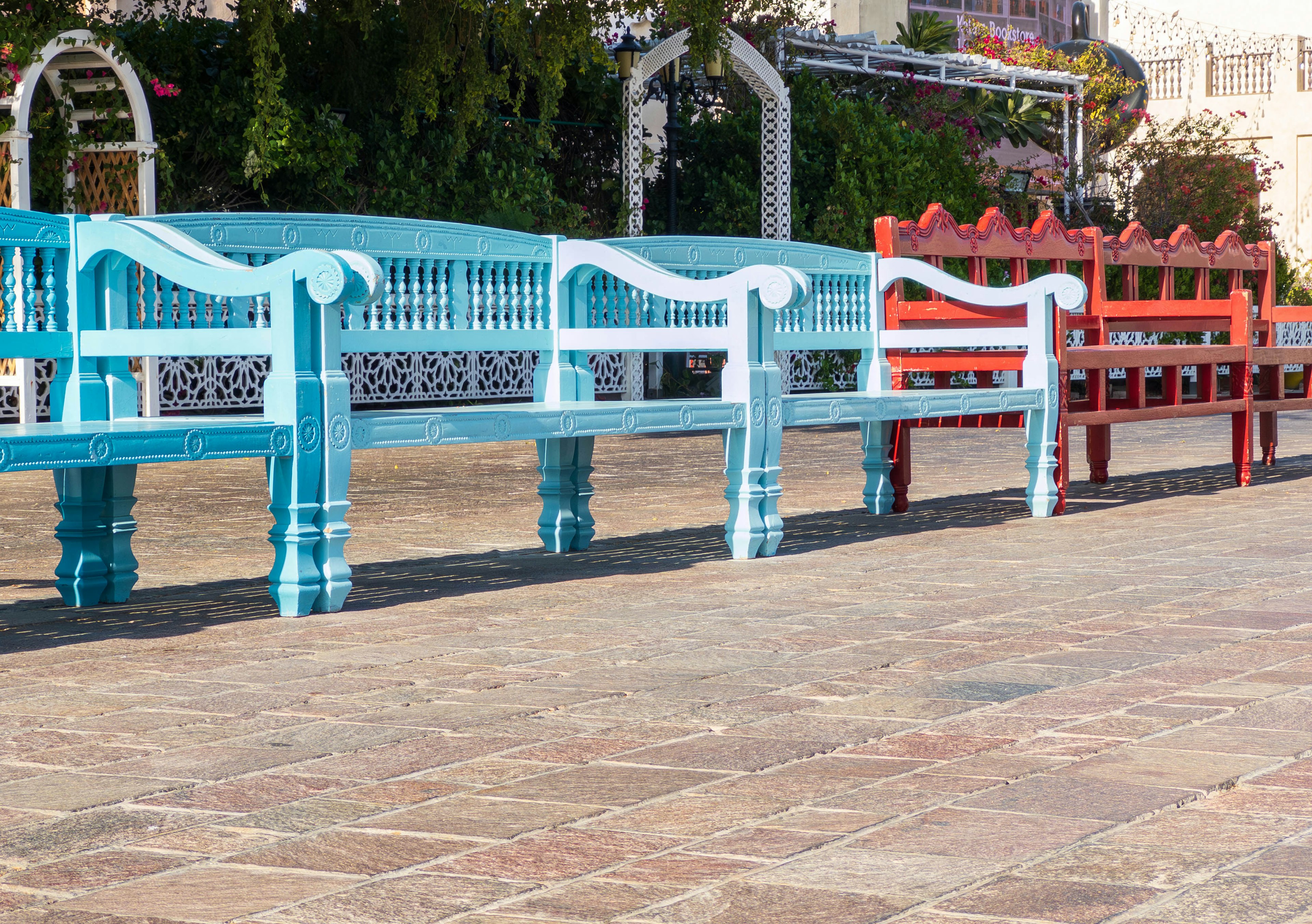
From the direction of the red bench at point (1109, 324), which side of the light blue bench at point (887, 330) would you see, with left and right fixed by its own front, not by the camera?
left

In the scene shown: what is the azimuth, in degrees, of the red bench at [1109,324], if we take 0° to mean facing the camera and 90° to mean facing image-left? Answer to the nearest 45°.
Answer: approximately 315°

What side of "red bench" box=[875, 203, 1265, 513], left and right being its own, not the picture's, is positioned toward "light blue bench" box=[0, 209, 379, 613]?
right

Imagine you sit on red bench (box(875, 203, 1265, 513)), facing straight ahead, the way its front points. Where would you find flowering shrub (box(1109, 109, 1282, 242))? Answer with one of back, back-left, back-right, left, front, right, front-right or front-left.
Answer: back-left

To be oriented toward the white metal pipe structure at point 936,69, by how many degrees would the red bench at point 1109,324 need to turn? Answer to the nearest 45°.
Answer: approximately 135° to its left

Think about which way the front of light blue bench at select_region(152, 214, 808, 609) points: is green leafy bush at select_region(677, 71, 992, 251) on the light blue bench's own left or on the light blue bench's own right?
on the light blue bench's own left

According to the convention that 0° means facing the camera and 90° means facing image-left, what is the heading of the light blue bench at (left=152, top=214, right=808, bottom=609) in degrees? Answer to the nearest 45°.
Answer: approximately 315°

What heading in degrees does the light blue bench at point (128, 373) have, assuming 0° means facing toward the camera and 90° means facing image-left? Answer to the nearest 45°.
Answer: approximately 315°

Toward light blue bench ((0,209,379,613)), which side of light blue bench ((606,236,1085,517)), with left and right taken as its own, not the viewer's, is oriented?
right

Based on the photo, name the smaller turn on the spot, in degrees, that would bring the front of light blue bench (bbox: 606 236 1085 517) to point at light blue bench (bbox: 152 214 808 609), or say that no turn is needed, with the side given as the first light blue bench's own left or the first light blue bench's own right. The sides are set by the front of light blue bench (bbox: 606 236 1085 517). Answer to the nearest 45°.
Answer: approximately 90° to the first light blue bench's own right
